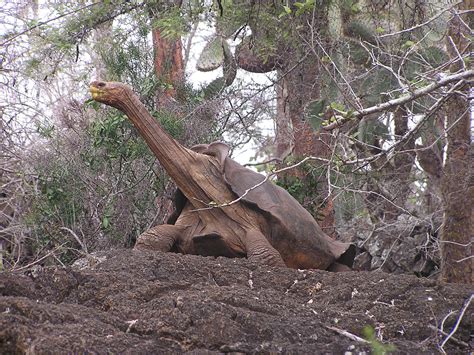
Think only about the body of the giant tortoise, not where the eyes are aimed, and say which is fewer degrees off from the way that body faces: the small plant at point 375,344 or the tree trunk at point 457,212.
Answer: the small plant

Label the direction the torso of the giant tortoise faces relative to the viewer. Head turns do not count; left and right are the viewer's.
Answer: facing the viewer and to the left of the viewer

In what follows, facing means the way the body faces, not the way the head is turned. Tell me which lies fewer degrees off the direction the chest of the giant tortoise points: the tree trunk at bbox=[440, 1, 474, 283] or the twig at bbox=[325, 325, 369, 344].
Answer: the twig

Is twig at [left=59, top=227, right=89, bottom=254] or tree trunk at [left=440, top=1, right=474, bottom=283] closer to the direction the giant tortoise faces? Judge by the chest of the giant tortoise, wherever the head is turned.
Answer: the twig

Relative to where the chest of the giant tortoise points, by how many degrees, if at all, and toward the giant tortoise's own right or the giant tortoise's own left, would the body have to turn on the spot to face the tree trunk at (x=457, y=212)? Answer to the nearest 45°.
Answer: approximately 180°

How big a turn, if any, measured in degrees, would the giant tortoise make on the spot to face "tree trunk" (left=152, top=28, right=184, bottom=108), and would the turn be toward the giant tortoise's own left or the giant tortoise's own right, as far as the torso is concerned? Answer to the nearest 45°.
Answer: approximately 135° to the giant tortoise's own right
